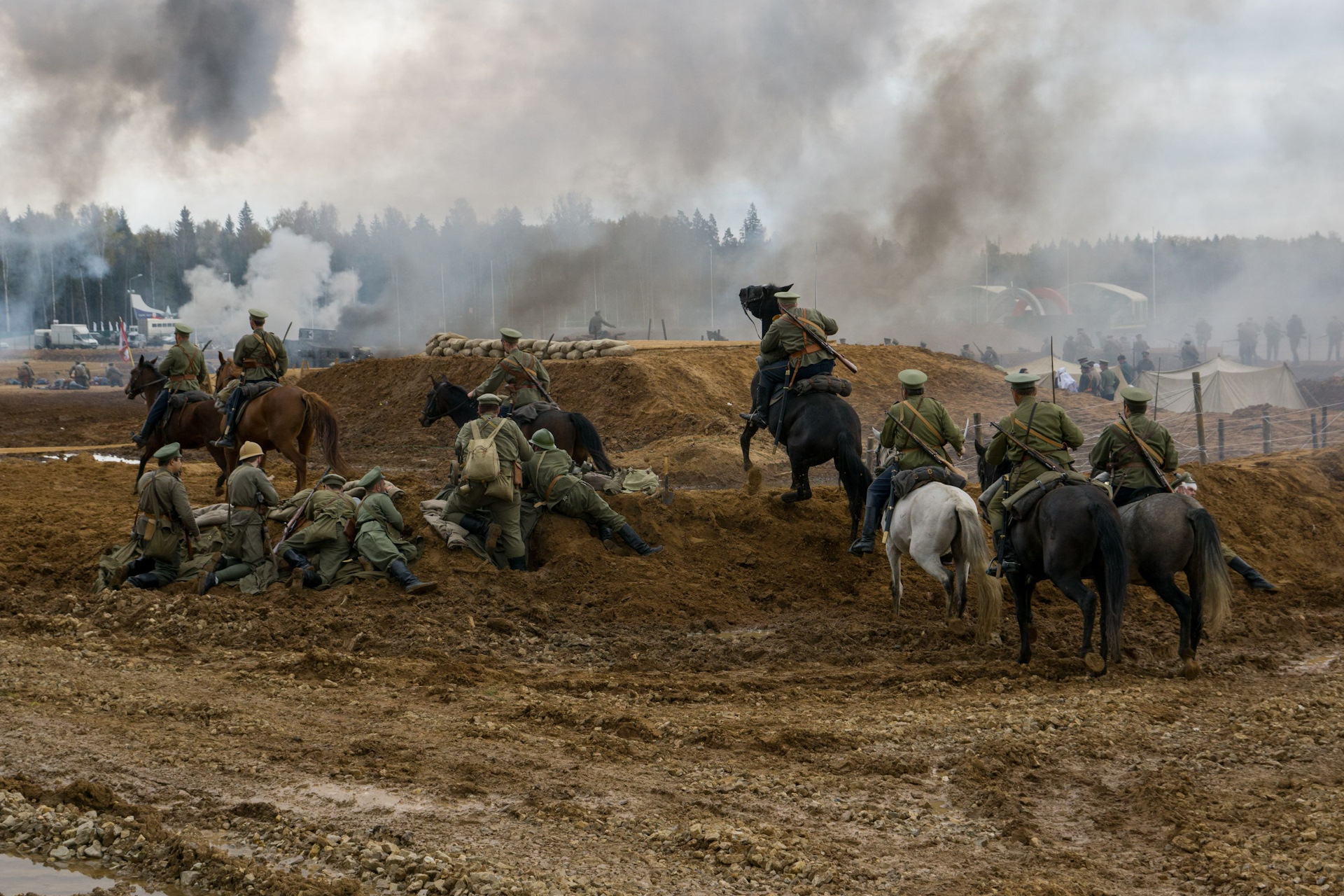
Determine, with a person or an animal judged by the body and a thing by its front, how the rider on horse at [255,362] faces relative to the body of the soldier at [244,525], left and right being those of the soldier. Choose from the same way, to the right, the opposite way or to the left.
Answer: to the left

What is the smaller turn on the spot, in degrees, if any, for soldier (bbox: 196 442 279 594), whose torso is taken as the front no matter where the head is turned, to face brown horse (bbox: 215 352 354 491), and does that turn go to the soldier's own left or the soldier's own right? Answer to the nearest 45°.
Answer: approximately 45° to the soldier's own left

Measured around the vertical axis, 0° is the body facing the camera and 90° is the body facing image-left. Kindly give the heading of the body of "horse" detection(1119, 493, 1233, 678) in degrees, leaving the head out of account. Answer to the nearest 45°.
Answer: approximately 135°

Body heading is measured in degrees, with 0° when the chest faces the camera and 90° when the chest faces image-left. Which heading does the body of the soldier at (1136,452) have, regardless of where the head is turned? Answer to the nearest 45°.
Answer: approximately 180°

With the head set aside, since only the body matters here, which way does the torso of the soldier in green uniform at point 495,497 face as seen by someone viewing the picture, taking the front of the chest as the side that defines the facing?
away from the camera

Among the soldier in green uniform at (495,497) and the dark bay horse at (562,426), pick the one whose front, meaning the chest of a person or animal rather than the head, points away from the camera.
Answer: the soldier in green uniform

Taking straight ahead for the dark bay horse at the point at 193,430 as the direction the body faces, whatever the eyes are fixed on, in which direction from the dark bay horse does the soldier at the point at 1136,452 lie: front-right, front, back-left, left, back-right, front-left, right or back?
back-left

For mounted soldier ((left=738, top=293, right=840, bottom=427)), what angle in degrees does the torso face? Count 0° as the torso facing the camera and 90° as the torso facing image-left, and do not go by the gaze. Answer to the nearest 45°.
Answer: approximately 135°

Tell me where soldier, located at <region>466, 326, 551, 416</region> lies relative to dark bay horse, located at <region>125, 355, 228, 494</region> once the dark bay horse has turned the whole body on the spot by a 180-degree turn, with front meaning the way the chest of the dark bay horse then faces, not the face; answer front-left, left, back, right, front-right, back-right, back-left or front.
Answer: front-right

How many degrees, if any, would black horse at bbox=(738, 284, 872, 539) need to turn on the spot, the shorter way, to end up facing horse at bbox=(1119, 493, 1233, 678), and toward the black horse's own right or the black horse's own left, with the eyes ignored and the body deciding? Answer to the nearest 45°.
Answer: approximately 180°

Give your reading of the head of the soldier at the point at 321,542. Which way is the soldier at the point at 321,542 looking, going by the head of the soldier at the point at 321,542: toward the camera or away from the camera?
away from the camera

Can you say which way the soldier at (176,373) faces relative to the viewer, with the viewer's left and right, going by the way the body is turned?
facing away from the viewer and to the left of the viewer

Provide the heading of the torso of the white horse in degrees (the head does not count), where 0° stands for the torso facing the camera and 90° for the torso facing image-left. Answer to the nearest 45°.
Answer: approximately 135°
